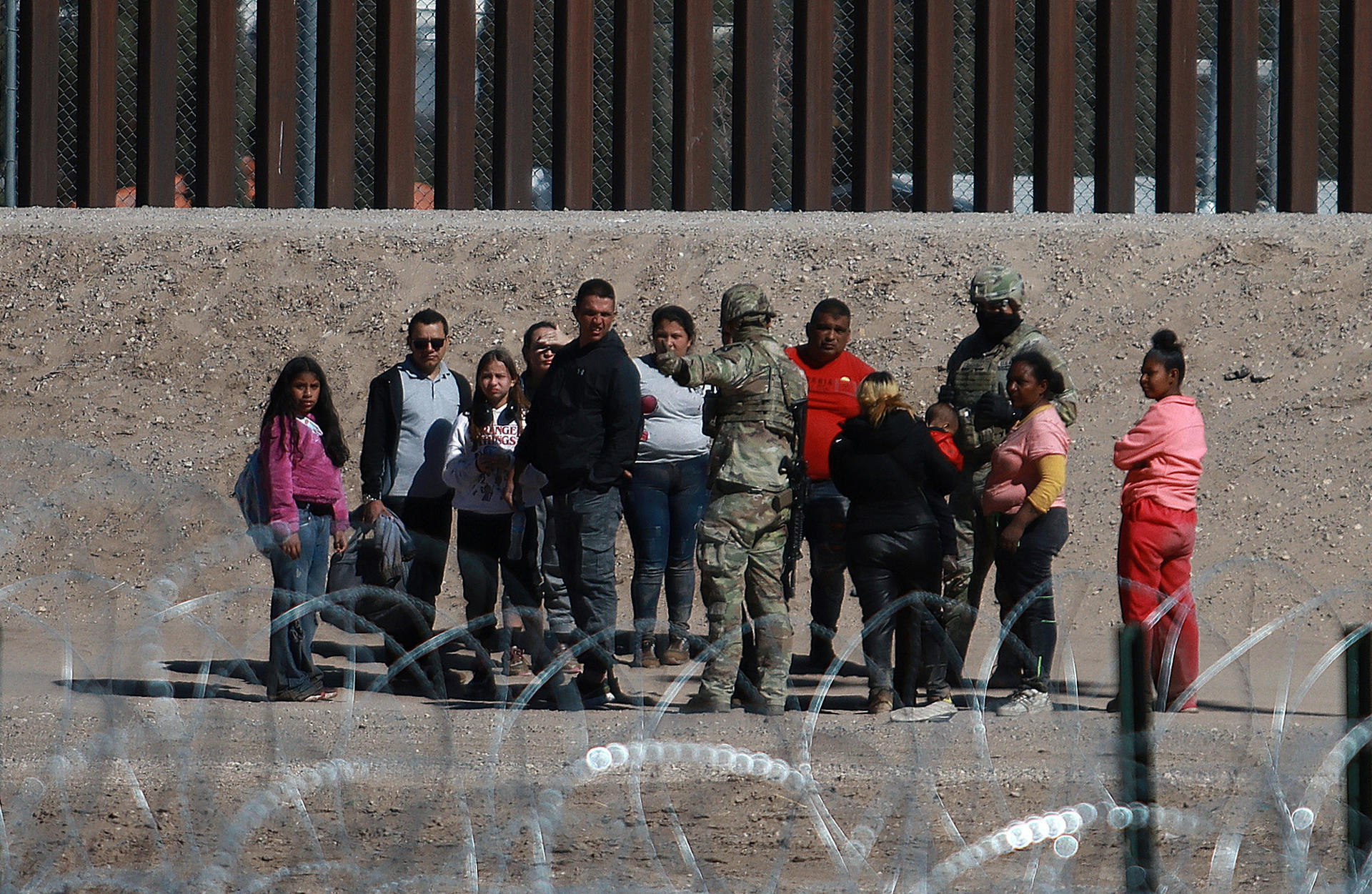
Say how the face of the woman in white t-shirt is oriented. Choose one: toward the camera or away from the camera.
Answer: toward the camera

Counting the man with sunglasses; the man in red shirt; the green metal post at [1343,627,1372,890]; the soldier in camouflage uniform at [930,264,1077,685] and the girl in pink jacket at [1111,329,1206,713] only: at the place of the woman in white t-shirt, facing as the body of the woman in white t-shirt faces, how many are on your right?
1

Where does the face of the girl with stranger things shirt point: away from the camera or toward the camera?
toward the camera

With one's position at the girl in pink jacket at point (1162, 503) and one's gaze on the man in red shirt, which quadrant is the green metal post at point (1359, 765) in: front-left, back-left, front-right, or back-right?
back-left

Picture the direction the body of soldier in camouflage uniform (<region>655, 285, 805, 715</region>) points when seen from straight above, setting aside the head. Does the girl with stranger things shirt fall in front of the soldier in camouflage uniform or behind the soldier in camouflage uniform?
in front

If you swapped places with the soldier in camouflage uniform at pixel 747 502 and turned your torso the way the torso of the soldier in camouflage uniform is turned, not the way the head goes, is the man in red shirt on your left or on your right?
on your right

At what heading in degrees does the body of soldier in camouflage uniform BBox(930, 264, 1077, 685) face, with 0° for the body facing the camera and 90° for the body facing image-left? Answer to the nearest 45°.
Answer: approximately 45°

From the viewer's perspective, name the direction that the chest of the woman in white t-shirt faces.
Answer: toward the camera

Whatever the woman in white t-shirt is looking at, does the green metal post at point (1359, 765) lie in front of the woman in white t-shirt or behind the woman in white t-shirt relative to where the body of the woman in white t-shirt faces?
in front

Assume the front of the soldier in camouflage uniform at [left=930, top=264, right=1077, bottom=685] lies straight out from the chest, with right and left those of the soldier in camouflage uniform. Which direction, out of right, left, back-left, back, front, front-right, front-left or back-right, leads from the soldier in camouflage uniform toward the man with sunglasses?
front-right

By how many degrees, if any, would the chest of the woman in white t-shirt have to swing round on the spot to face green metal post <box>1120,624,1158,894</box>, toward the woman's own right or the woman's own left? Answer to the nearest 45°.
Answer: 0° — they already face it

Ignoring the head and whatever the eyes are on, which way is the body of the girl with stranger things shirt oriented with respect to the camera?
toward the camera

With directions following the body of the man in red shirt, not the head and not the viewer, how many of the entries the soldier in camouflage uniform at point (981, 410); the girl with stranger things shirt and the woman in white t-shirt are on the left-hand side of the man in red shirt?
1

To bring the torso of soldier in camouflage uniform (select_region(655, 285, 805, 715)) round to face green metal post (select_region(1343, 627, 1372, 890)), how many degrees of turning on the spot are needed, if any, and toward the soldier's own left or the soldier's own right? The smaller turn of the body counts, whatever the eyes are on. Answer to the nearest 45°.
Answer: approximately 180°
